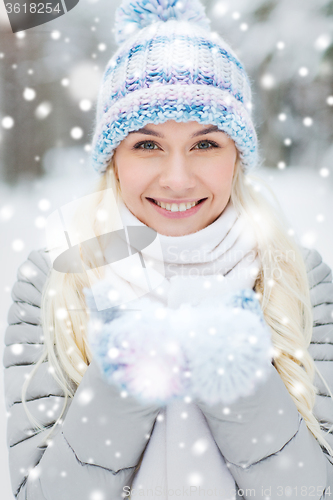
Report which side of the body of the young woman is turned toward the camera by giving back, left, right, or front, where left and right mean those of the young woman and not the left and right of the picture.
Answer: front
